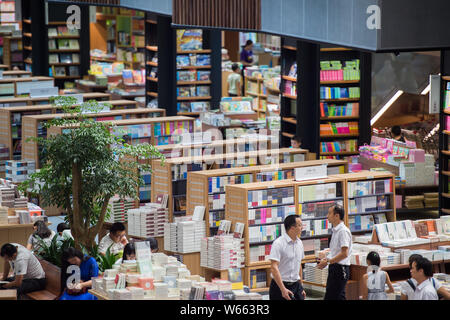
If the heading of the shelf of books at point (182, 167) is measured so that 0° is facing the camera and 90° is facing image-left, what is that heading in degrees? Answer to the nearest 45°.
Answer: approximately 315°

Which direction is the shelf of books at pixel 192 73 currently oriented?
toward the camera

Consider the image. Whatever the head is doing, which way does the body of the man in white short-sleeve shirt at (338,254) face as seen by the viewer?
to the viewer's left

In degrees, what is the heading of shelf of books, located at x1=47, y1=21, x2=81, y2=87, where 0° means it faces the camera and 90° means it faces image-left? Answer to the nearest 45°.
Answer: approximately 0°

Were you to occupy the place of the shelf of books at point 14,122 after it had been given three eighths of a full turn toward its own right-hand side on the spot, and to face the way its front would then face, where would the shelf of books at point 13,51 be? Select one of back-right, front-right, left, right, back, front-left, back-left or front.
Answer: right

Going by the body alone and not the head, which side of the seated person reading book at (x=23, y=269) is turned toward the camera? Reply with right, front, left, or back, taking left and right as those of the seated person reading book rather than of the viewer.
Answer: left

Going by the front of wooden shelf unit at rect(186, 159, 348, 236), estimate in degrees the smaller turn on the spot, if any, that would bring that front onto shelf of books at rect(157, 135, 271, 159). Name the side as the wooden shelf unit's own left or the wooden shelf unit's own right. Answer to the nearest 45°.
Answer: approximately 135° to the wooden shelf unit's own left

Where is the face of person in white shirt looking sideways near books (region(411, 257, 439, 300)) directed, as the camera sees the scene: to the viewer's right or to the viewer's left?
to the viewer's left

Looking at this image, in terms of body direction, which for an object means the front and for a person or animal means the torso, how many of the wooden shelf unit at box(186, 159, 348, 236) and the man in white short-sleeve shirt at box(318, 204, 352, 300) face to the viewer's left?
1

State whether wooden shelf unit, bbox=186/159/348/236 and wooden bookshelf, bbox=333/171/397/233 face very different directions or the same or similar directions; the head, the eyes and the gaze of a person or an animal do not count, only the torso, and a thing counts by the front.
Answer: same or similar directions

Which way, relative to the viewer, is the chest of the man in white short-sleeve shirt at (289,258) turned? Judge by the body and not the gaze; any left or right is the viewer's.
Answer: facing the viewer and to the right of the viewer

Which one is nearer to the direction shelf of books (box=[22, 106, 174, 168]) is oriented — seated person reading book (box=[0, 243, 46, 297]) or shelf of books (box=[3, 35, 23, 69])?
the seated person reading book

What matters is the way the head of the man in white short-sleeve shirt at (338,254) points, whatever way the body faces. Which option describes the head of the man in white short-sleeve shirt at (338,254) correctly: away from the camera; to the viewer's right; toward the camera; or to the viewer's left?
to the viewer's left

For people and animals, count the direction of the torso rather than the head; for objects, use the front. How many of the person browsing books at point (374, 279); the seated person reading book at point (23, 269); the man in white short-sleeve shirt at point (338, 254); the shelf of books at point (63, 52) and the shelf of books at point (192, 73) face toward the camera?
2

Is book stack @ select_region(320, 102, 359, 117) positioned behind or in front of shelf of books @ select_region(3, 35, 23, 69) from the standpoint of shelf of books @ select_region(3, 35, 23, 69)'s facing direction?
in front

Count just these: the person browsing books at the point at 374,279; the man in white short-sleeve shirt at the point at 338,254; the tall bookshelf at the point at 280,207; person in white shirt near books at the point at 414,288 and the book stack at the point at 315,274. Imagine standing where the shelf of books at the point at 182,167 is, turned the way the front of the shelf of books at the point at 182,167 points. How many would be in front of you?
5
